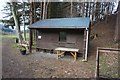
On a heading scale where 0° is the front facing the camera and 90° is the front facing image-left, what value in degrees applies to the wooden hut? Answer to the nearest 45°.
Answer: approximately 0°
